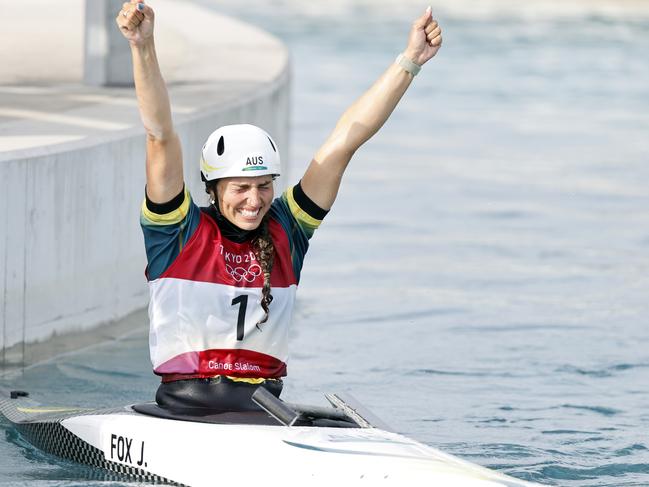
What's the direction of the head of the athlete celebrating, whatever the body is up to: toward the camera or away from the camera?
toward the camera

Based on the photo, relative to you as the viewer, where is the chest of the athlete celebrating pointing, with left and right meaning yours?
facing the viewer and to the right of the viewer
